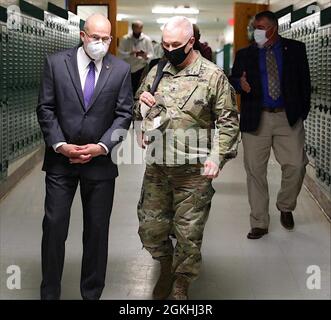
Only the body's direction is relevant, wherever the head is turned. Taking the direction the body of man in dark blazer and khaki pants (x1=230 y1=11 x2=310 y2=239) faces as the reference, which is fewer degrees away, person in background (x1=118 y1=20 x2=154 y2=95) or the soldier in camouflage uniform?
the soldier in camouflage uniform

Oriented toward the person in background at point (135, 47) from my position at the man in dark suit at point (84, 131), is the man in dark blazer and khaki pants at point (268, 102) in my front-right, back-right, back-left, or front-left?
front-right

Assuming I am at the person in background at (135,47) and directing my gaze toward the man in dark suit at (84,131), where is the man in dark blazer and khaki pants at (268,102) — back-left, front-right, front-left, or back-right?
front-left

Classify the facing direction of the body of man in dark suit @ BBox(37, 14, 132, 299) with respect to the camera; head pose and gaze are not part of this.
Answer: toward the camera

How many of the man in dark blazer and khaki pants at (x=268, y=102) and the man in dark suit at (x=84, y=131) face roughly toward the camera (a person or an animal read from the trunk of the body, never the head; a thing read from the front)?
2

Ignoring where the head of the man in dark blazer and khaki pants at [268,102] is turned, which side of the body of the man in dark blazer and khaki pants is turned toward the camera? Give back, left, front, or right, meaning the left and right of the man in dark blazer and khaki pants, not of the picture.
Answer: front

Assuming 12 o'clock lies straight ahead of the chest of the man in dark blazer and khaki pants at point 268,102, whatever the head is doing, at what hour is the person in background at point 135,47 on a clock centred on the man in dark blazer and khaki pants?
The person in background is roughly at 5 o'clock from the man in dark blazer and khaki pants.

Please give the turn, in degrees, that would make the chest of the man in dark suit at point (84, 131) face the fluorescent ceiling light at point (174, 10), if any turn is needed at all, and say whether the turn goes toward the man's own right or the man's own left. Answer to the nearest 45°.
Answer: approximately 180°

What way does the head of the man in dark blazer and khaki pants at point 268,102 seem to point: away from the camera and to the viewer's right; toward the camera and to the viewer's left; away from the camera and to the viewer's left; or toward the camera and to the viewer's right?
toward the camera and to the viewer's left

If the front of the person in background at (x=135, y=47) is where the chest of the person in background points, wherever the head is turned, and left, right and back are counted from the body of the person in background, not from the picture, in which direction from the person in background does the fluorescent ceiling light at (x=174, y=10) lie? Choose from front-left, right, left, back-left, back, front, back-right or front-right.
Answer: back
